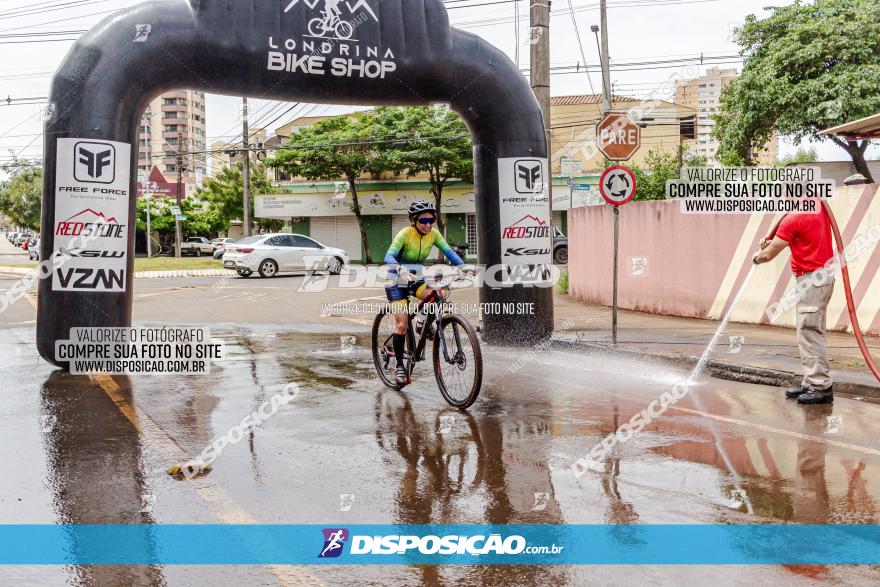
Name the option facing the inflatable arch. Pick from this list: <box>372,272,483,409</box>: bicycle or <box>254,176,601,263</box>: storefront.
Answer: the storefront

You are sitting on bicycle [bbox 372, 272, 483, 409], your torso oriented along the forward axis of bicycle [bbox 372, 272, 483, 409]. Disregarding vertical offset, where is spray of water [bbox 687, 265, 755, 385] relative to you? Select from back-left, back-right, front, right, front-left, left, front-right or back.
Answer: left

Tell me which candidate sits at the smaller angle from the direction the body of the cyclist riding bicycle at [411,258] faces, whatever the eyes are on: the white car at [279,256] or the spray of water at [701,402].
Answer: the spray of water

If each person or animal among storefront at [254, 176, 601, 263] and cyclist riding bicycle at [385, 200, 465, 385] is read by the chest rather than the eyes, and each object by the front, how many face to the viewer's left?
0

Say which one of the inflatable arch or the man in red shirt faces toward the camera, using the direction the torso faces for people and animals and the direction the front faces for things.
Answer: the inflatable arch

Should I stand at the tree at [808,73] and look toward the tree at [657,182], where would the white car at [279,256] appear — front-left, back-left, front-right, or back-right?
front-left

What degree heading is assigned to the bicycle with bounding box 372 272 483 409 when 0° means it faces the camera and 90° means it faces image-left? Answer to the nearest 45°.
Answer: approximately 315°

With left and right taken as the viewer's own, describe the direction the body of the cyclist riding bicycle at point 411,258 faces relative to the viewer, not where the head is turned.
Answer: facing the viewer and to the right of the viewer

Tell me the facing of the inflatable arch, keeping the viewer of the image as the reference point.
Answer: facing the viewer

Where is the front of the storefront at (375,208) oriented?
toward the camera

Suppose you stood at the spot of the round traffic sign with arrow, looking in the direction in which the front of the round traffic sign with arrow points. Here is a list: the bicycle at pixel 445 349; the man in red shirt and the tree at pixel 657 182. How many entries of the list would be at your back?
1

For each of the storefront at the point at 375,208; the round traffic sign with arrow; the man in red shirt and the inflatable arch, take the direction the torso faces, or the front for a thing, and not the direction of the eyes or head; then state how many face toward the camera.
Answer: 3

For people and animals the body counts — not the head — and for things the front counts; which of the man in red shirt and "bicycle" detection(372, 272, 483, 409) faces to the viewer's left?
the man in red shirt

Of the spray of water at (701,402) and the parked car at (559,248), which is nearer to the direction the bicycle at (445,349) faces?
the spray of water

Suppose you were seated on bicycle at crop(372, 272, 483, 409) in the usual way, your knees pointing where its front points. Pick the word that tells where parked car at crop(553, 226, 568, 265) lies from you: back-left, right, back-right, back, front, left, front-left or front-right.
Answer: back-left

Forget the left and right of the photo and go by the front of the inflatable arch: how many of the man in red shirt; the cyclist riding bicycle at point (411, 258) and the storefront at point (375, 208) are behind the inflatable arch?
1
